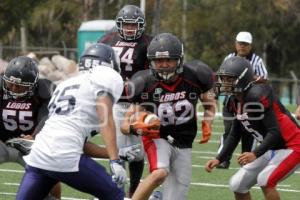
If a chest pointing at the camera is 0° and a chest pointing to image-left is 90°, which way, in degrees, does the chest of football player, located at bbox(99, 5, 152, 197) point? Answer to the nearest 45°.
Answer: approximately 0°

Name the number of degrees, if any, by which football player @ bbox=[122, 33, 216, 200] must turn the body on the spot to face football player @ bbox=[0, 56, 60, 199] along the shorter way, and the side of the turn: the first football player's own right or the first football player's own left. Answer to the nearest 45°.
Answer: approximately 90° to the first football player's own right

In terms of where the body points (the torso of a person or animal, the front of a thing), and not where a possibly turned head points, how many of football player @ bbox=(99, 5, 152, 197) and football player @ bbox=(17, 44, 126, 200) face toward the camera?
1

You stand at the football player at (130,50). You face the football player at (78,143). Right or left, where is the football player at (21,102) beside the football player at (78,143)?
right

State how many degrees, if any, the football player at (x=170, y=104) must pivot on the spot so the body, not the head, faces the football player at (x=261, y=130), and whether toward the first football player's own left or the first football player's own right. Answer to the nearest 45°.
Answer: approximately 90° to the first football player's own left

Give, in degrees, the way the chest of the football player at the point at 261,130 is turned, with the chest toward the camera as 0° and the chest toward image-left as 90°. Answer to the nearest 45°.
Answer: approximately 45°

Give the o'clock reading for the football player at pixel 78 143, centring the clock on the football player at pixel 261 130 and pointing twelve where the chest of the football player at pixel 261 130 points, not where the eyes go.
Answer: the football player at pixel 78 143 is roughly at 12 o'clock from the football player at pixel 261 130.

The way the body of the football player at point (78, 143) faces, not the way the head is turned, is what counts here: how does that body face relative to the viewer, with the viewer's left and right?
facing away from the viewer and to the right of the viewer

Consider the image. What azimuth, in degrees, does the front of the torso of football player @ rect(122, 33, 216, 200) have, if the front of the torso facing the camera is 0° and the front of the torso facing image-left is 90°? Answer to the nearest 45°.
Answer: approximately 0°

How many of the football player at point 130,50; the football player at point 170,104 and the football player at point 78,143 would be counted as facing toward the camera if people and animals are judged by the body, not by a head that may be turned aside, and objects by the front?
2

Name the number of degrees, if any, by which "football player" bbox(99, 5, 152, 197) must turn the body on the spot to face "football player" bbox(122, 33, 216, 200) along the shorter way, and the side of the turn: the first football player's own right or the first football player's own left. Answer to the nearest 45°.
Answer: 0° — they already face them
